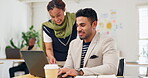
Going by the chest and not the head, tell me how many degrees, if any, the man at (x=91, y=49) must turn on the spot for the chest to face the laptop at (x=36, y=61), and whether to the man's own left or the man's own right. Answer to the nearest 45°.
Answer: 0° — they already face it

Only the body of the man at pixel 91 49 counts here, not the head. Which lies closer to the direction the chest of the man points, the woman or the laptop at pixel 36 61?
the laptop

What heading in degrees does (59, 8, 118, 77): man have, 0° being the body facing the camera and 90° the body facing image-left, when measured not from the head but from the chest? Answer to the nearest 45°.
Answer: approximately 45°

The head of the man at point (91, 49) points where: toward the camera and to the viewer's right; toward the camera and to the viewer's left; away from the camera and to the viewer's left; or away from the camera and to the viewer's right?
toward the camera and to the viewer's left

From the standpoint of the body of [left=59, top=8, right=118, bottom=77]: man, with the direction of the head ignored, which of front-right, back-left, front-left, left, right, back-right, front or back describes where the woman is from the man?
right

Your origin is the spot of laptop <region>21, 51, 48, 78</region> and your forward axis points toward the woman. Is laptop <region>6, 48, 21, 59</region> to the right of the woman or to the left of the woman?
left
